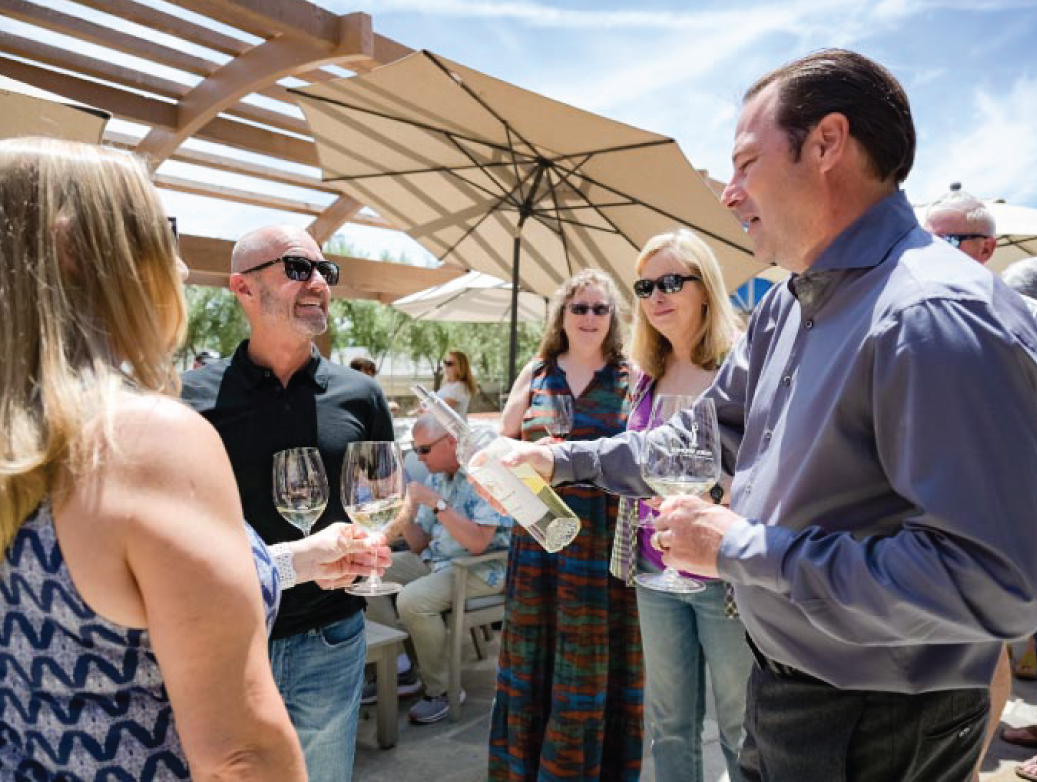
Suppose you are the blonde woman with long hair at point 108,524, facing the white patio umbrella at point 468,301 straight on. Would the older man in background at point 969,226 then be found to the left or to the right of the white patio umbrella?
right

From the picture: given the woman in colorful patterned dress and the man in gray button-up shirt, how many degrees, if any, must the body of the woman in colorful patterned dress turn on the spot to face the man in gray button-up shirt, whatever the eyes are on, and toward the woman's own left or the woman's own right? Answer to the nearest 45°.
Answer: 0° — they already face them

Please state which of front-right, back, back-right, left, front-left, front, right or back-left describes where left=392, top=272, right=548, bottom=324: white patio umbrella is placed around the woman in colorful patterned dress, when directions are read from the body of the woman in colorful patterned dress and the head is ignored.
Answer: back

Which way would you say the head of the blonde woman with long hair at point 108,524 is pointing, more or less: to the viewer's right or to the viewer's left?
to the viewer's right

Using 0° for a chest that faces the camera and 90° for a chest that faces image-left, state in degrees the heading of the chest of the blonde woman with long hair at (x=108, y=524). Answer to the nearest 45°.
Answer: approximately 225°

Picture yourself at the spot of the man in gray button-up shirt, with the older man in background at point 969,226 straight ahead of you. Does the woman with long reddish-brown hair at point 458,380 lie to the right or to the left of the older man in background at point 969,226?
left

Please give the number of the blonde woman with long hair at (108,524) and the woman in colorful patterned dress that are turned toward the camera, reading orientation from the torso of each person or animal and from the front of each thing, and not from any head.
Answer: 1

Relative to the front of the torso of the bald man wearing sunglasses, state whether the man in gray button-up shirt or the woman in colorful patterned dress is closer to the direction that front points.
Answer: the man in gray button-up shirt

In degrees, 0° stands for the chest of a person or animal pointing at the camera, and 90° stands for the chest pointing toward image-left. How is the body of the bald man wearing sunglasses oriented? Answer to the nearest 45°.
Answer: approximately 315°

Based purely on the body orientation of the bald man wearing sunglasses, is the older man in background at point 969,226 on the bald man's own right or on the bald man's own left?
on the bald man's own left

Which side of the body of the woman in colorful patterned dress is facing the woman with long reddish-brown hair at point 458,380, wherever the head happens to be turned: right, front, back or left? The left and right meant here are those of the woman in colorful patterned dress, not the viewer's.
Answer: back
